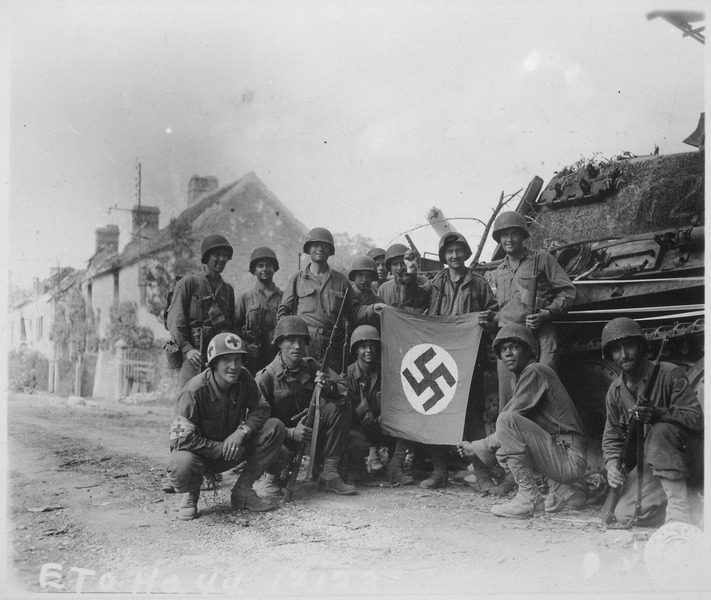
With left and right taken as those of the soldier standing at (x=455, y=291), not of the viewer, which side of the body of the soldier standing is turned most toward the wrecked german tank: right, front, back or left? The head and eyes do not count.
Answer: left

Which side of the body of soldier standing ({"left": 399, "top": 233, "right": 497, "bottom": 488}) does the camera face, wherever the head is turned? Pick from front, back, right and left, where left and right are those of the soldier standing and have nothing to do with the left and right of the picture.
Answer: front

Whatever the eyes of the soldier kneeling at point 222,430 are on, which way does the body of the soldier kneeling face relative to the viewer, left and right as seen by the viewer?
facing the viewer and to the right of the viewer

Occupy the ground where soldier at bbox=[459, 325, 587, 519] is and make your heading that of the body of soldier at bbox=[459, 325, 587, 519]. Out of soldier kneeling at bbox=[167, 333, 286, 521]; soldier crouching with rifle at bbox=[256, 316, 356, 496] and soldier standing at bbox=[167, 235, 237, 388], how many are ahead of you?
3

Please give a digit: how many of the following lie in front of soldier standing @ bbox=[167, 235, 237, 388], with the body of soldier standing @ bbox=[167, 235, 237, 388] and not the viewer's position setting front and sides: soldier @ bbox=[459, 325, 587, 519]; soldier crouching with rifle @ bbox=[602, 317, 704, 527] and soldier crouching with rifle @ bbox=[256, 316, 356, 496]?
3

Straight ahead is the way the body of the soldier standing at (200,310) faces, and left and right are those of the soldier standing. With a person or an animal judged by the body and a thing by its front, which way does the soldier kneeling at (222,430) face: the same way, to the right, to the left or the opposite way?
the same way

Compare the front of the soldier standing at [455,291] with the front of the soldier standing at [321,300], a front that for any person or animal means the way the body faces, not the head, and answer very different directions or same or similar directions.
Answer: same or similar directions

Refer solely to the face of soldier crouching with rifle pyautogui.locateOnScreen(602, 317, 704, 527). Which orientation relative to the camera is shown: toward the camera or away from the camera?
toward the camera

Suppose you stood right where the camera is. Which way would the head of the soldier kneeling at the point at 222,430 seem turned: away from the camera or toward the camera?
toward the camera

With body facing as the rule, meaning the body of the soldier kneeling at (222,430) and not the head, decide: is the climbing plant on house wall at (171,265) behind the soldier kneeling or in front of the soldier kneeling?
behind

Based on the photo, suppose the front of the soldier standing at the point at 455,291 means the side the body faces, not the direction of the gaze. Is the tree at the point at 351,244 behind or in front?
behind

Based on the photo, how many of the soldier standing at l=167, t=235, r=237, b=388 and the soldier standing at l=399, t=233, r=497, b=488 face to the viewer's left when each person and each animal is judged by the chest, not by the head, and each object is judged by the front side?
0
